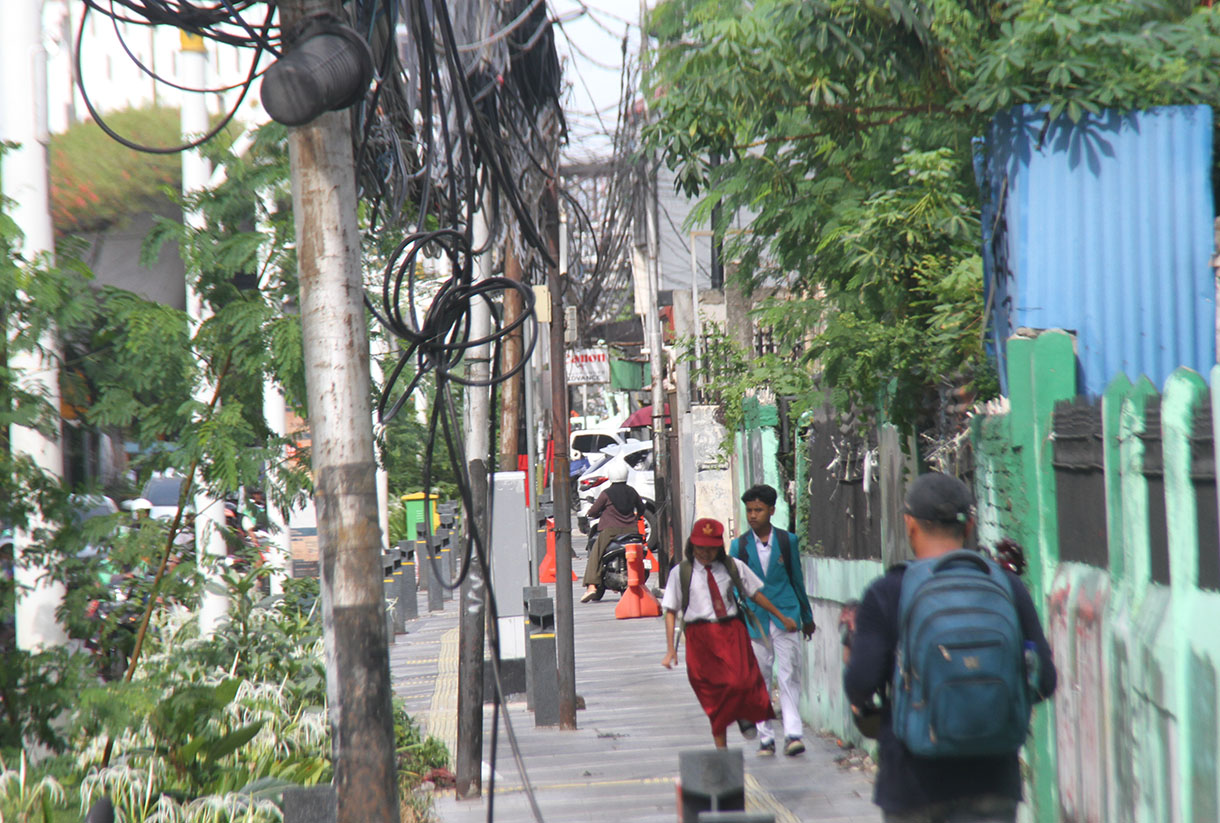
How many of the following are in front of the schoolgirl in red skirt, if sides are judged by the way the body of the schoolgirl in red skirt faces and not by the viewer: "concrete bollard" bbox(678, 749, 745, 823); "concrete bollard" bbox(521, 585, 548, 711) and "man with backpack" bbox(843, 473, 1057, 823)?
2

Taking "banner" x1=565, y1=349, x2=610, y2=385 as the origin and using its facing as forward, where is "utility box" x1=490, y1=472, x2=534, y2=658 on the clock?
The utility box is roughly at 12 o'clock from the banner.

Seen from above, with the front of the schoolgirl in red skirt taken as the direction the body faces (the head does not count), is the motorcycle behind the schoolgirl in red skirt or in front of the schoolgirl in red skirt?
behind

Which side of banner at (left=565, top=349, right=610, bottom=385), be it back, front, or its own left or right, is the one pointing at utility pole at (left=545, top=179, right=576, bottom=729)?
front

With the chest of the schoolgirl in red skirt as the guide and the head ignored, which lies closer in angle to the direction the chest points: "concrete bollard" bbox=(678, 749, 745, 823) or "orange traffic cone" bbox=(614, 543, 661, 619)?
the concrete bollard

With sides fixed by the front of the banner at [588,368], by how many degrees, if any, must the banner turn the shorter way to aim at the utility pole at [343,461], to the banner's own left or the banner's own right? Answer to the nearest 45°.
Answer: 0° — it already faces it

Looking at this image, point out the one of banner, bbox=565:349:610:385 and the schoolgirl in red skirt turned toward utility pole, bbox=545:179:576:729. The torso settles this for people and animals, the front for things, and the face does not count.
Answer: the banner

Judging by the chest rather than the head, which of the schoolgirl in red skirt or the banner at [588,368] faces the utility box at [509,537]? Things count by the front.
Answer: the banner

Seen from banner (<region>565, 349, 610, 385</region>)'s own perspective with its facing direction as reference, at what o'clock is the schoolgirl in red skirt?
The schoolgirl in red skirt is roughly at 12 o'clock from the banner.

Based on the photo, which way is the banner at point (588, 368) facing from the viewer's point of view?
toward the camera

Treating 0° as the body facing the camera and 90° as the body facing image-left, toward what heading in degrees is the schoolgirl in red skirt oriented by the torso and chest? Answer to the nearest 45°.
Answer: approximately 0°

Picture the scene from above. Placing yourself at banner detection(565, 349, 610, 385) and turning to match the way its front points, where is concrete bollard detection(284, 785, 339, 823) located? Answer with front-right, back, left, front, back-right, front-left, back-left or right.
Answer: front
